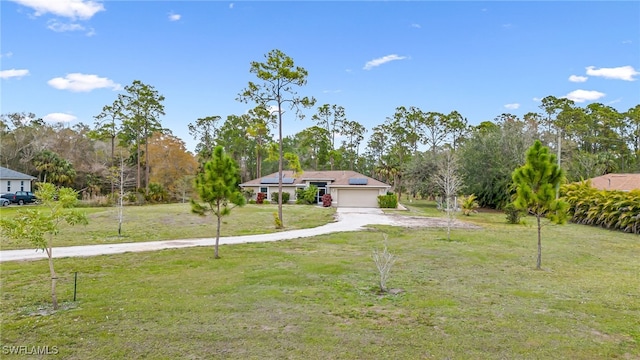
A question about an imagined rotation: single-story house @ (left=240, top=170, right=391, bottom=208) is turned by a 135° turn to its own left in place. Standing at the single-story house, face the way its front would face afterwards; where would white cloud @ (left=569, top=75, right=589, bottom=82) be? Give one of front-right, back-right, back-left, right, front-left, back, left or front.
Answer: front-right

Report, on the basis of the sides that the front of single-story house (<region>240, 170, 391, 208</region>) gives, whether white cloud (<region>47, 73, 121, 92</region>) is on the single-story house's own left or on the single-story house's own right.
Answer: on the single-story house's own right

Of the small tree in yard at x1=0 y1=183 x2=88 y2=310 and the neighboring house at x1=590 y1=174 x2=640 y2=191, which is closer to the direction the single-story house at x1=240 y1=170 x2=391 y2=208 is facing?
the small tree in yard

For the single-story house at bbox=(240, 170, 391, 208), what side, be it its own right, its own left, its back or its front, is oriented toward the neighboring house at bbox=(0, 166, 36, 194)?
right

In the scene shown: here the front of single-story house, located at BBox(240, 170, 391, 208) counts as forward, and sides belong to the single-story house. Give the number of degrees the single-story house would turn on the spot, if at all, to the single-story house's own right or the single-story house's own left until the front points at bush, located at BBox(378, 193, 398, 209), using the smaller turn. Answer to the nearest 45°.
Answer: approximately 45° to the single-story house's own left

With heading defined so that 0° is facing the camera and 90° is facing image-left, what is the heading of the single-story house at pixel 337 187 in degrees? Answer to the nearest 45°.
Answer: approximately 0°

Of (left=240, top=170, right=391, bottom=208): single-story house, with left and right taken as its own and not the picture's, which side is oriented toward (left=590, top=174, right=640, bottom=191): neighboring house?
left
